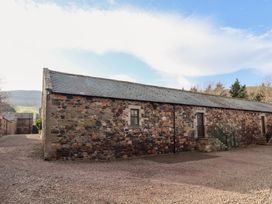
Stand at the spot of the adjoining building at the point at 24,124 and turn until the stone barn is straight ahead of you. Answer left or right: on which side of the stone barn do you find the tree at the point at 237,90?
left

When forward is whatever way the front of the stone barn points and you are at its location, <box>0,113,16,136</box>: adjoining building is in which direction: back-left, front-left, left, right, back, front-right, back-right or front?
back

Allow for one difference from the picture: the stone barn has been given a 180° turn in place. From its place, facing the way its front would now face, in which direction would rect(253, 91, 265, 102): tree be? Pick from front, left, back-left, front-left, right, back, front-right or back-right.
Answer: right

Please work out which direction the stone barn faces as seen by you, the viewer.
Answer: facing the viewer and to the right of the viewer

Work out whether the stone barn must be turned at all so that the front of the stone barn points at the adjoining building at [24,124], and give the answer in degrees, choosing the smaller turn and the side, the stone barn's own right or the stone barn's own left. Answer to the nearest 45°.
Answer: approximately 180°

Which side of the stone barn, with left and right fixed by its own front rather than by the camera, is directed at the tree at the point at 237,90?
left
